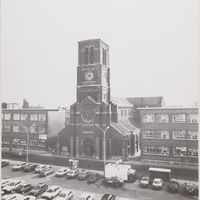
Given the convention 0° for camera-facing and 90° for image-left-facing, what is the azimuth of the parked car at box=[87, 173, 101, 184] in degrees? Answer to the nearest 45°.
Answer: approximately 45°

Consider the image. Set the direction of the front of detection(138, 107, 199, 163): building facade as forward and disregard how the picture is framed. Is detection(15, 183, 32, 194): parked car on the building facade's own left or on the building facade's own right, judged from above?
on the building facade's own right

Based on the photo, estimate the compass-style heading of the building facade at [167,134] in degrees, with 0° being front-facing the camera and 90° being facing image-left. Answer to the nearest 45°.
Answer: approximately 0°

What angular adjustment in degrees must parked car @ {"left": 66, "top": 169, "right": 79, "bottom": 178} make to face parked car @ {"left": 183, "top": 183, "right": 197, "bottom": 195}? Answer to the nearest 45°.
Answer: approximately 90° to its left

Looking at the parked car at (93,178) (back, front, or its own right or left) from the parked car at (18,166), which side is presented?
right

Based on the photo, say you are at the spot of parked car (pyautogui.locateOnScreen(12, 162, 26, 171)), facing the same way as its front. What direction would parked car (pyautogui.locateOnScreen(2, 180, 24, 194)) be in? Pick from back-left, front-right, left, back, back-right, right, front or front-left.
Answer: front-left
